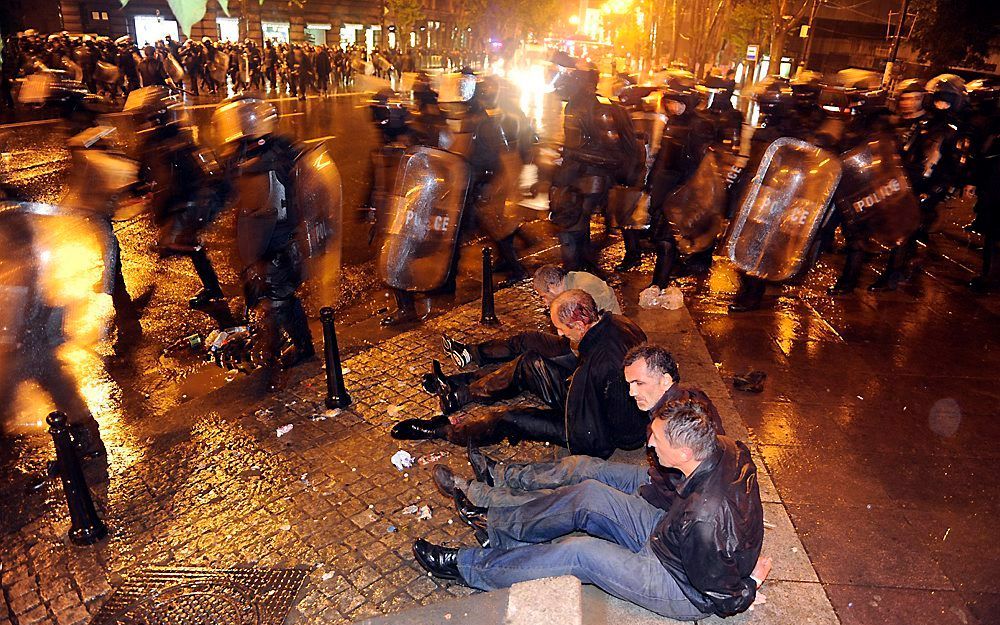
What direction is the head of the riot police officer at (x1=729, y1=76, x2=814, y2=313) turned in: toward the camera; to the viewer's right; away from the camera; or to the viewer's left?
to the viewer's left

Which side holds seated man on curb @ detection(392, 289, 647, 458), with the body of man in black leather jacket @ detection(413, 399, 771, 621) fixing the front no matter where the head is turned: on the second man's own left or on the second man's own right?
on the second man's own right

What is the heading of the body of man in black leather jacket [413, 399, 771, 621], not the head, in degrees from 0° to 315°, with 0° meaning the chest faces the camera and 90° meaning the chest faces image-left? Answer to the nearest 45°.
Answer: approximately 90°

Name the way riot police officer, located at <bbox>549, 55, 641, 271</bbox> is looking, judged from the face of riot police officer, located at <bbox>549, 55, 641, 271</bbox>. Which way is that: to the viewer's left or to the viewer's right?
to the viewer's left

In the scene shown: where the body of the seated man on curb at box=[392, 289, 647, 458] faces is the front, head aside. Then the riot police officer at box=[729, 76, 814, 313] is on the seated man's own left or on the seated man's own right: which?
on the seated man's own right

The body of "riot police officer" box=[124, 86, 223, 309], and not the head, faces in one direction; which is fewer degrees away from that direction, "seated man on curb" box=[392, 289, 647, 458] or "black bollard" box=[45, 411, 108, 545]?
the black bollard

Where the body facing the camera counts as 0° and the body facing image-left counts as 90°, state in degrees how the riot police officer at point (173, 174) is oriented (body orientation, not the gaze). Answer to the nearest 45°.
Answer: approximately 90°

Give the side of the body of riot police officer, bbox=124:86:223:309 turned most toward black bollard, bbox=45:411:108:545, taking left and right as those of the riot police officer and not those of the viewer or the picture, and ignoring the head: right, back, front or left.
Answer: left

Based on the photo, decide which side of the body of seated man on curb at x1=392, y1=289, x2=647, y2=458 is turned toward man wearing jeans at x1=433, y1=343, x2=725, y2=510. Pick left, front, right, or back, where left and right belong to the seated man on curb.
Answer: left

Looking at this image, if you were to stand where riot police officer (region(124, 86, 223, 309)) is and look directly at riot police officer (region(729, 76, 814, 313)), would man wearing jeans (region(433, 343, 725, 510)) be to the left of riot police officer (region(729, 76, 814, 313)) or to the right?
right

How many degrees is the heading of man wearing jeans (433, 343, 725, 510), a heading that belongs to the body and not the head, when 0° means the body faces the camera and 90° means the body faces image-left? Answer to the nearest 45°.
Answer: approximately 90°

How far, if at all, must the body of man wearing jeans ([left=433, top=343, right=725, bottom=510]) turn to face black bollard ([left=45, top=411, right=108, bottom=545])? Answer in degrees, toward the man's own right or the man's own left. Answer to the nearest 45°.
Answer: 0° — they already face it

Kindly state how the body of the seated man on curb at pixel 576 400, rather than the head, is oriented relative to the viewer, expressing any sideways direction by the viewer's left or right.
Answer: facing to the left of the viewer

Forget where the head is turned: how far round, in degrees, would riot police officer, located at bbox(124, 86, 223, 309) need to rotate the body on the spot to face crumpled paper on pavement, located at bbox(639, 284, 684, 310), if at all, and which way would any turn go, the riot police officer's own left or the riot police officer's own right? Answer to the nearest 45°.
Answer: approximately 135° to the riot police officer's own left
